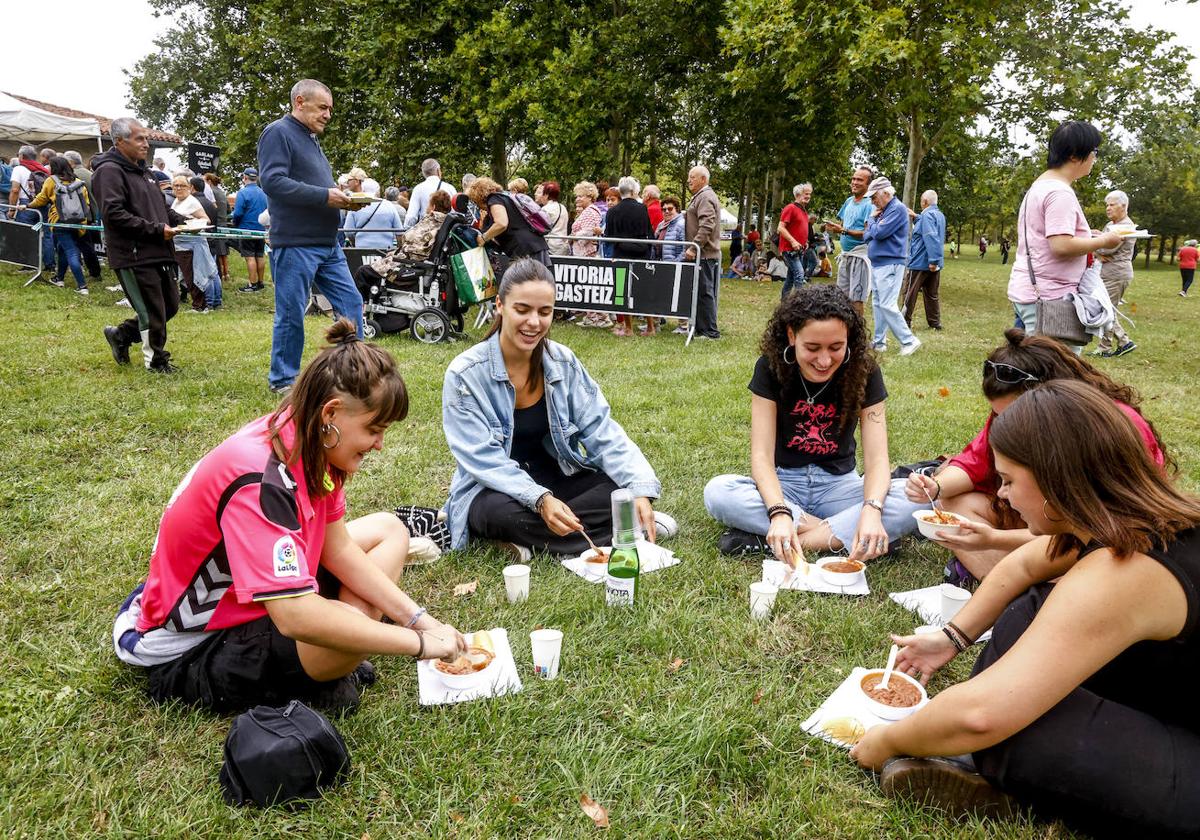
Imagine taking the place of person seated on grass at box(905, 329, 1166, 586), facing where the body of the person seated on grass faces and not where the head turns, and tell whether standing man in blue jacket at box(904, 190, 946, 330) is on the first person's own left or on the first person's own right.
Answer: on the first person's own right

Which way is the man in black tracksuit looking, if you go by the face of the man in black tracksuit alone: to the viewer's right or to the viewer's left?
to the viewer's right

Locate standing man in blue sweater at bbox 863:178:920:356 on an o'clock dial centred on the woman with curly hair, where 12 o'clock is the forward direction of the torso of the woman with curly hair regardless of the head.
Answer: The standing man in blue sweater is roughly at 6 o'clock from the woman with curly hair.

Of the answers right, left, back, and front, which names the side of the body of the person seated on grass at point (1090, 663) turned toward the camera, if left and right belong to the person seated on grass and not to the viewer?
left

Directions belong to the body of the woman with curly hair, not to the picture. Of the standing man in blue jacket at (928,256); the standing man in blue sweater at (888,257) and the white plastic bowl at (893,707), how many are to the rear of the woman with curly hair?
2

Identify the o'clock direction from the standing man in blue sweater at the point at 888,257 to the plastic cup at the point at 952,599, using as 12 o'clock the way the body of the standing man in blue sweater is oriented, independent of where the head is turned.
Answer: The plastic cup is roughly at 9 o'clock from the standing man in blue sweater.

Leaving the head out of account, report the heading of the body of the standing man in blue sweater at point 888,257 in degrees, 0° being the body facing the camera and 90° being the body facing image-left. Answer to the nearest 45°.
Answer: approximately 90°

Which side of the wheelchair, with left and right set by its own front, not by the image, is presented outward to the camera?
left

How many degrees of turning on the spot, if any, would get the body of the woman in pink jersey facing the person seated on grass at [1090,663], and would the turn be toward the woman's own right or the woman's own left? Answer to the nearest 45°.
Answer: approximately 45° to the woman's own right

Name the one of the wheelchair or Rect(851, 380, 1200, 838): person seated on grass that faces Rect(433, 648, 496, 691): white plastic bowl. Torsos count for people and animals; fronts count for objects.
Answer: the person seated on grass

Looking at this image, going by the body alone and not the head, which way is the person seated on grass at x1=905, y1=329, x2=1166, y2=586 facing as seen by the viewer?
to the viewer's left
